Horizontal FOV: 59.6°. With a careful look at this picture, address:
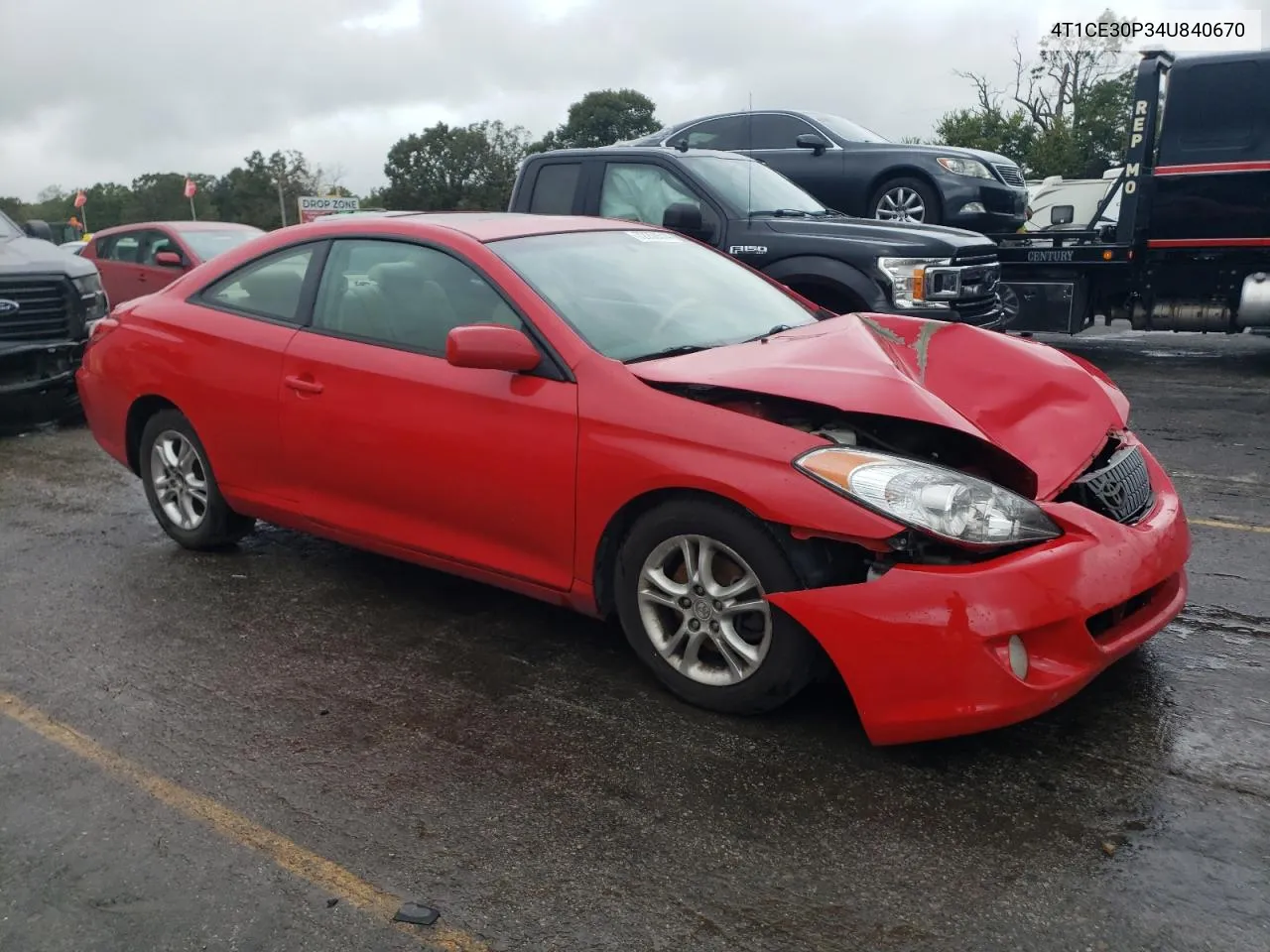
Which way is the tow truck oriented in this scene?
to the viewer's right

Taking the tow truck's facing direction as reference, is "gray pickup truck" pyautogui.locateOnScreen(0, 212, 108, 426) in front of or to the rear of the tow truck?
to the rear

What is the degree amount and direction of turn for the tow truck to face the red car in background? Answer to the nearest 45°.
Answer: approximately 180°

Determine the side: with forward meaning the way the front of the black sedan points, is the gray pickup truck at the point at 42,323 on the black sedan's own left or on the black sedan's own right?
on the black sedan's own right

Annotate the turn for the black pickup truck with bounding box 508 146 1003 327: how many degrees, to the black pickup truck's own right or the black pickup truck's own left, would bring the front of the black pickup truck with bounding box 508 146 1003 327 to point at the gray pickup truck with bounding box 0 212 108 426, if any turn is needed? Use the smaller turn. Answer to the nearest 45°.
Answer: approximately 135° to the black pickup truck's own right

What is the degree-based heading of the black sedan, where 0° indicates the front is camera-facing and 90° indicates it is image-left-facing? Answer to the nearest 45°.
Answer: approximately 315°

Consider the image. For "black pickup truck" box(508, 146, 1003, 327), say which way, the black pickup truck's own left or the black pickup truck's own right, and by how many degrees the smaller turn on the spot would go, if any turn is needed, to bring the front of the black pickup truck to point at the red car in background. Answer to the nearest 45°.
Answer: approximately 180°

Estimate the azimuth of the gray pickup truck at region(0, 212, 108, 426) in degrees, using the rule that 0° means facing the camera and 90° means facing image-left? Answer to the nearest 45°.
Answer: approximately 315°
